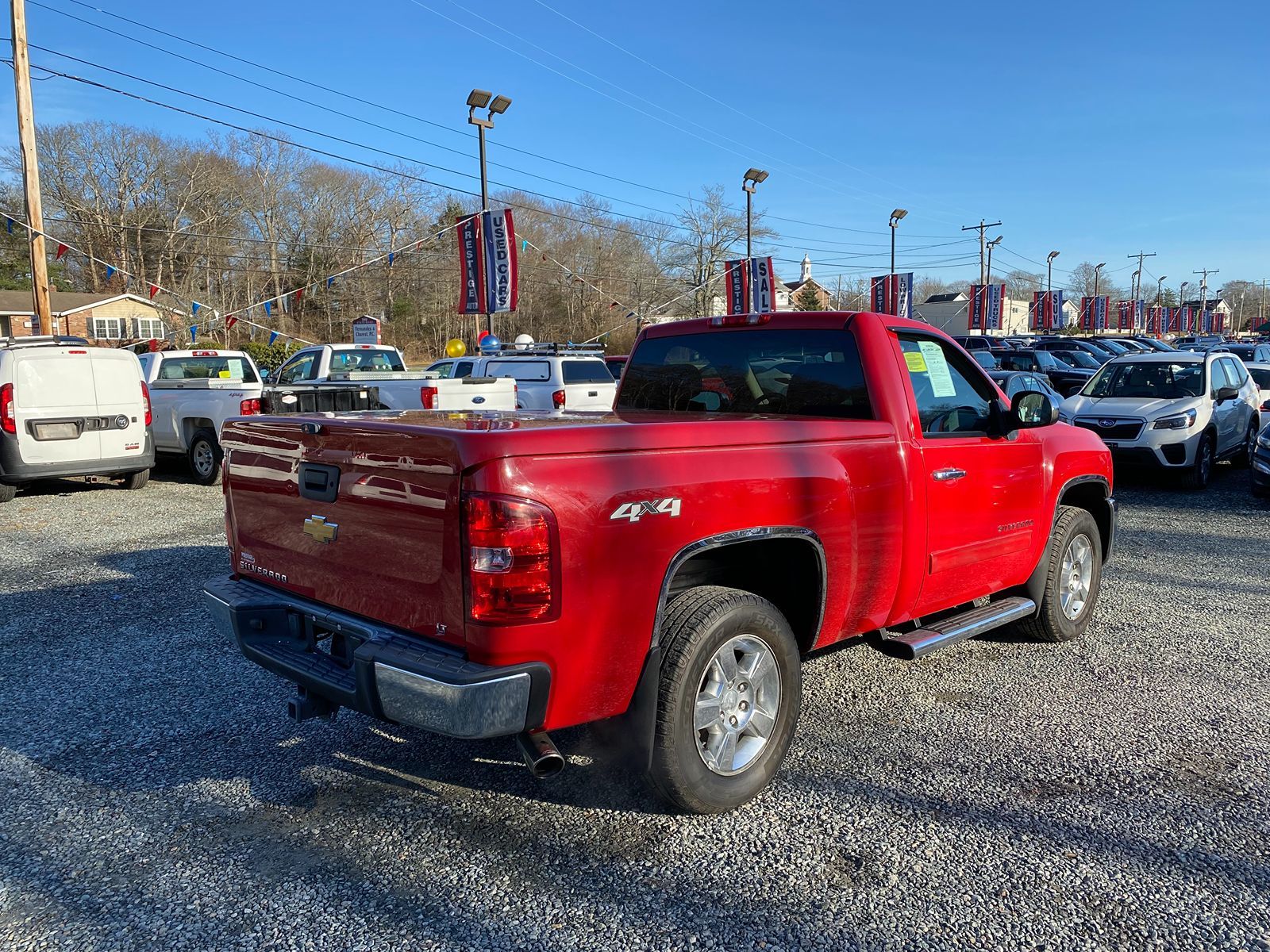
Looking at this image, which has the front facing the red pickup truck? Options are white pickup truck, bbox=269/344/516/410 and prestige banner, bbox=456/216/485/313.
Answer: the prestige banner

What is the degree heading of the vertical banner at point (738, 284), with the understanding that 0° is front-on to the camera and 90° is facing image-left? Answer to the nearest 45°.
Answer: approximately 0°

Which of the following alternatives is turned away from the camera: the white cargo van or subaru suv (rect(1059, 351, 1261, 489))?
the white cargo van

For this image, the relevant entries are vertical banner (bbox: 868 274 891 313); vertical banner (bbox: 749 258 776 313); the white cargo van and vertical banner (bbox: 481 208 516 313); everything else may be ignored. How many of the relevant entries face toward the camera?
3

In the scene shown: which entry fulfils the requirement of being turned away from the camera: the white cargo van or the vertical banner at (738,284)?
the white cargo van

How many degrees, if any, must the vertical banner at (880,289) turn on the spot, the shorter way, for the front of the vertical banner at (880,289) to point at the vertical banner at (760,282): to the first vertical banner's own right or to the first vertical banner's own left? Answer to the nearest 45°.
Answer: approximately 45° to the first vertical banner's own right

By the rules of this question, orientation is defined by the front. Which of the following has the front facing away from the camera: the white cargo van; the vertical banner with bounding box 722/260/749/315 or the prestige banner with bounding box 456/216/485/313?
the white cargo van

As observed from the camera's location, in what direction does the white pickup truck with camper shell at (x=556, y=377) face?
facing away from the viewer and to the left of the viewer

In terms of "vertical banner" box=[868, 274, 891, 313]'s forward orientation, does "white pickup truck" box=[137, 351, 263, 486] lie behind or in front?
in front

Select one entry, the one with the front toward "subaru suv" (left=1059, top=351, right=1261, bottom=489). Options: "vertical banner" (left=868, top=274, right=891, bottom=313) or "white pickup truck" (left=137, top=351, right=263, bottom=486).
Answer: the vertical banner

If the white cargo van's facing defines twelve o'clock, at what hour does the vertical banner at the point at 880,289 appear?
The vertical banner is roughly at 2 o'clock from the white cargo van.

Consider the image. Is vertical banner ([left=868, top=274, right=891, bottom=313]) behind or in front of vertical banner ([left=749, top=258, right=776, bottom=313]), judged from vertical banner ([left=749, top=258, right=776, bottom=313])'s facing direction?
behind

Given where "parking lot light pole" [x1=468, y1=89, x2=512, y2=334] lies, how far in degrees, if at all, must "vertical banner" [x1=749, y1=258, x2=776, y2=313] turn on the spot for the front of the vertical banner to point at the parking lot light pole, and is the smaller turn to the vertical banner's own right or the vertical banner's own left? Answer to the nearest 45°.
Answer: approximately 45° to the vertical banner's own right
